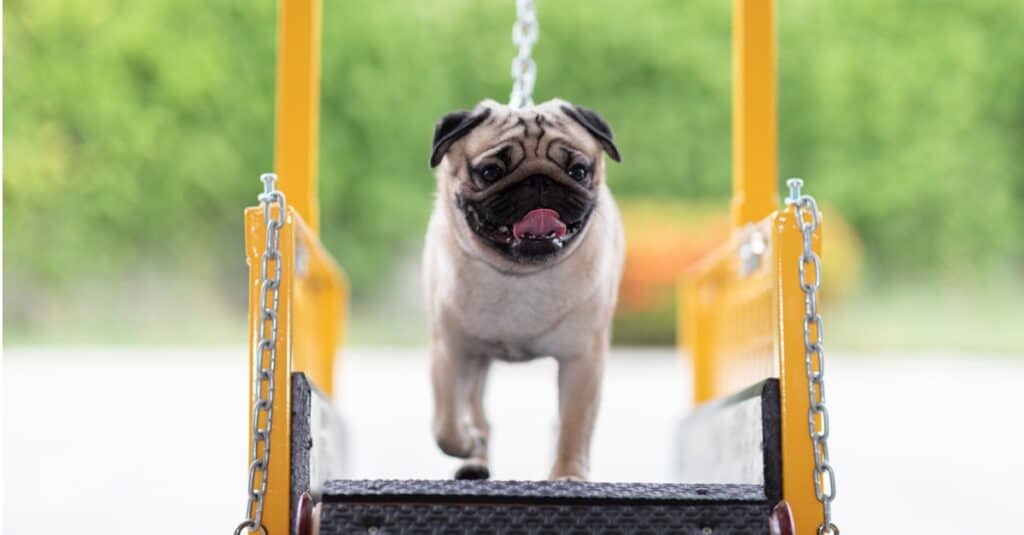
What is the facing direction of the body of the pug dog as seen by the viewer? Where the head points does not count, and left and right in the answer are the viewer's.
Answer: facing the viewer

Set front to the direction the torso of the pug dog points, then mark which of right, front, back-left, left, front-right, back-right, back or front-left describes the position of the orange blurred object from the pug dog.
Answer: back
